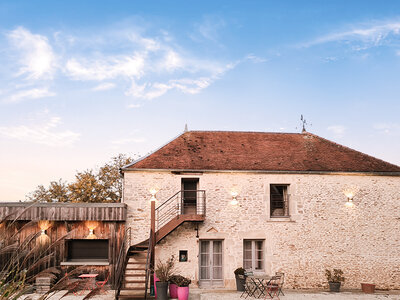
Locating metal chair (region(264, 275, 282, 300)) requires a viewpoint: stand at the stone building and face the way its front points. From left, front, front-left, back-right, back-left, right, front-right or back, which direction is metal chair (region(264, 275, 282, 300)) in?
front

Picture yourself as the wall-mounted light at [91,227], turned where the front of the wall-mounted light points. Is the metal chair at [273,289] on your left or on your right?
on your left

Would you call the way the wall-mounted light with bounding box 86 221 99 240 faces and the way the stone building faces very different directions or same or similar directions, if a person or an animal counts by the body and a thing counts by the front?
same or similar directions

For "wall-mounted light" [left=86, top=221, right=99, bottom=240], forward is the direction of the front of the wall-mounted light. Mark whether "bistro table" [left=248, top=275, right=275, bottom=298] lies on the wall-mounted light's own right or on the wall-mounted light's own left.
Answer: on the wall-mounted light's own left

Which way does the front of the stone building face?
toward the camera

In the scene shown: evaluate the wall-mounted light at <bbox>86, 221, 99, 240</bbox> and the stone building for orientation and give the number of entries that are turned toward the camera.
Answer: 2
